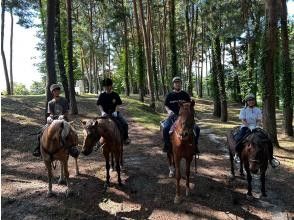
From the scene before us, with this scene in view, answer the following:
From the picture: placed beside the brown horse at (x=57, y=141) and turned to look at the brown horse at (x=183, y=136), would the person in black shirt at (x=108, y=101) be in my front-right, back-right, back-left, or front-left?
front-left

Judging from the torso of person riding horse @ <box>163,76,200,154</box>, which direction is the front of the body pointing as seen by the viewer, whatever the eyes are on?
toward the camera

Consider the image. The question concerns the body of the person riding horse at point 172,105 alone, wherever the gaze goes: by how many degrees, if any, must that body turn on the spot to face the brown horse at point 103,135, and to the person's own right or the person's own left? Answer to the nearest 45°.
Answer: approximately 45° to the person's own right

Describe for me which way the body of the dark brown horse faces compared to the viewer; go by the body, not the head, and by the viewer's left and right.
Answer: facing the viewer and to the right of the viewer

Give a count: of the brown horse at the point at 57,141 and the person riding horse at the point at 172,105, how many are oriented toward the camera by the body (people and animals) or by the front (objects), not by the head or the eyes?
2

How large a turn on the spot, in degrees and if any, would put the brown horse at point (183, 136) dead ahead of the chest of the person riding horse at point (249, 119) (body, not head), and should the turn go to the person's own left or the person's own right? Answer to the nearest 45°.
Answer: approximately 45° to the person's own right

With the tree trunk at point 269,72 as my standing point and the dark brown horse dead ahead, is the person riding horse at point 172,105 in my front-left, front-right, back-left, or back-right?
front-right

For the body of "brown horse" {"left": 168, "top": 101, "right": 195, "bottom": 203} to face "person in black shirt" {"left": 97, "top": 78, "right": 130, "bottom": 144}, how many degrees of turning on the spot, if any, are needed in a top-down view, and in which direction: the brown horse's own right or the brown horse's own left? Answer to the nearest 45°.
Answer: approximately 135° to the brown horse's own right

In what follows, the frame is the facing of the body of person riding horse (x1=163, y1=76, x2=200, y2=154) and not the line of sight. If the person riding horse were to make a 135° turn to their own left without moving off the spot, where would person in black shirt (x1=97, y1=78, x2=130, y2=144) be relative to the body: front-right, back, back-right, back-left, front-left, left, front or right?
back-left

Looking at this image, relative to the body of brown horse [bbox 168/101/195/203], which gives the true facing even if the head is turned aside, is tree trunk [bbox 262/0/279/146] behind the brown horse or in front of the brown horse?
behind

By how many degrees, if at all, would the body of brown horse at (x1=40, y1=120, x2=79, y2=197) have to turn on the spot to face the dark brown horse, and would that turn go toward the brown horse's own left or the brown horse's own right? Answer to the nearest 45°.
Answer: approximately 90° to the brown horse's own left

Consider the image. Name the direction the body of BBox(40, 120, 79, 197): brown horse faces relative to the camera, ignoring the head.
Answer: toward the camera

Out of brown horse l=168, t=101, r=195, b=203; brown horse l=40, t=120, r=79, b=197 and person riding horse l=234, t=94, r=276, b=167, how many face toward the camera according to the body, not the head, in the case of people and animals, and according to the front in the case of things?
3

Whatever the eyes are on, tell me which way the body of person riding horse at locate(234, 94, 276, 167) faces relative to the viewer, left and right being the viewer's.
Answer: facing the viewer
